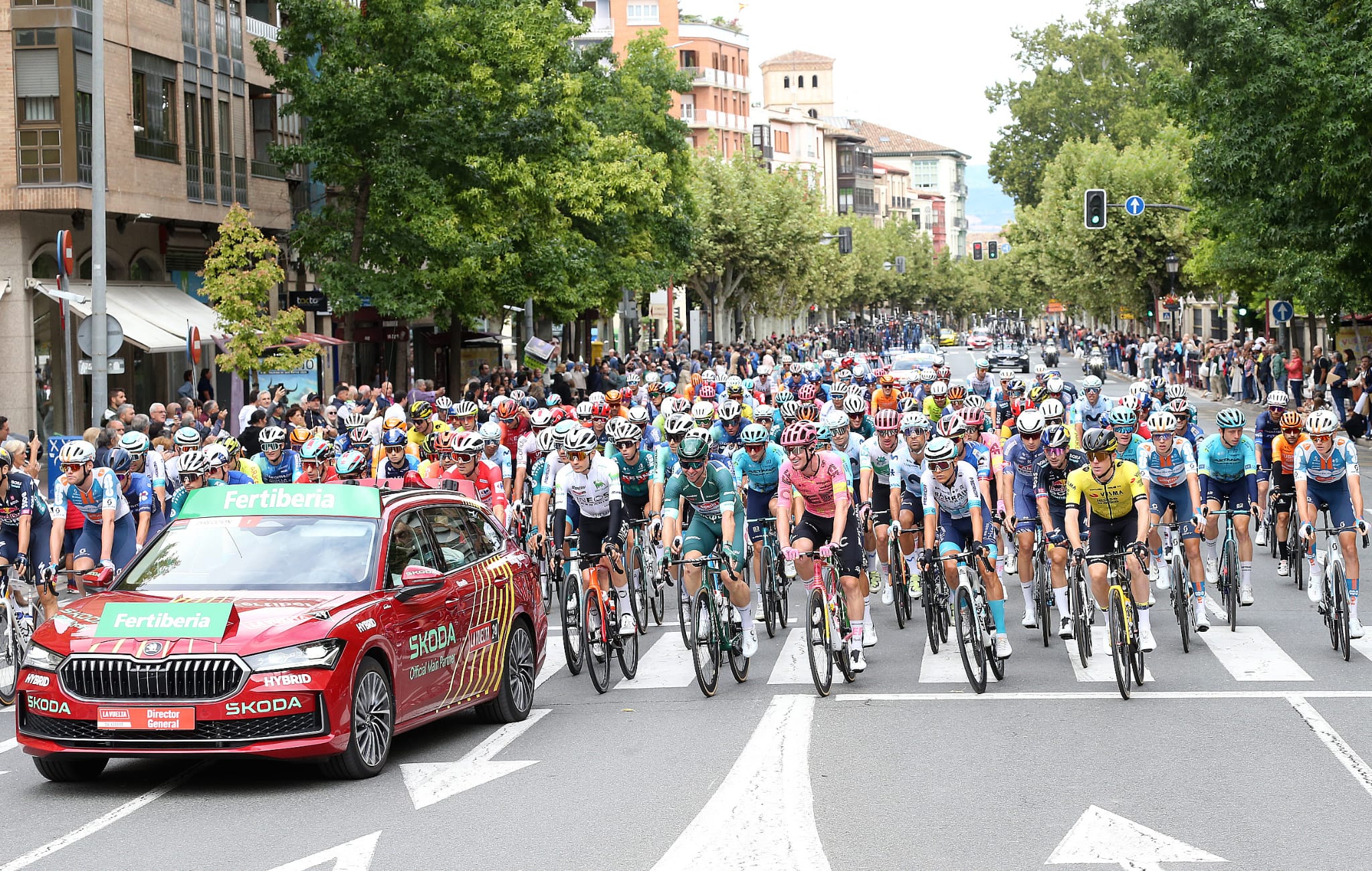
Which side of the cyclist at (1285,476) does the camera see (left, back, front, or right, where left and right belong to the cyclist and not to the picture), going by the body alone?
front

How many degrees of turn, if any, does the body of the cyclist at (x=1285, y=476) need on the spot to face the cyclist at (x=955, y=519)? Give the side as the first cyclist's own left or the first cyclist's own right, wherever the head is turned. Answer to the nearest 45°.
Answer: approximately 45° to the first cyclist's own right

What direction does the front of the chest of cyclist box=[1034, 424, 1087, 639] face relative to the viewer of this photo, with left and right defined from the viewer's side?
facing the viewer

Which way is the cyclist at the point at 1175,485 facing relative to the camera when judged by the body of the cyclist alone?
toward the camera

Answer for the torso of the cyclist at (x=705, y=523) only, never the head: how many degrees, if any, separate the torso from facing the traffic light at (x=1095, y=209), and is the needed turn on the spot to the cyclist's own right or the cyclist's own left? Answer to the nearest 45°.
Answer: approximately 180°

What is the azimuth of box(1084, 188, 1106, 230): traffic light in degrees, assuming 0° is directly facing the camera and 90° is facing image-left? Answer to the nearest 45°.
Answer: approximately 0°

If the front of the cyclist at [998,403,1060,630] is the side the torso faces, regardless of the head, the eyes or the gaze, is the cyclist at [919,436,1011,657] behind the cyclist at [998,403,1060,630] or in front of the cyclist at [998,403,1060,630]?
in front

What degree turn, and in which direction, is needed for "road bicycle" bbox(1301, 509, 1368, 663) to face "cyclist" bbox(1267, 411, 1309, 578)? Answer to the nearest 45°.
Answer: approximately 180°

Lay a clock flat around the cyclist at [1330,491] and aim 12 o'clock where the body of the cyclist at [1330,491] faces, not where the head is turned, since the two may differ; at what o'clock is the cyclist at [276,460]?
the cyclist at [276,460] is roughly at 3 o'clock from the cyclist at [1330,491].

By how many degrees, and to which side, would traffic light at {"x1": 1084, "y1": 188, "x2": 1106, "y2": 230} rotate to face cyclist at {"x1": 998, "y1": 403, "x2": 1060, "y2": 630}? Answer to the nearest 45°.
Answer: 0° — it already faces them
